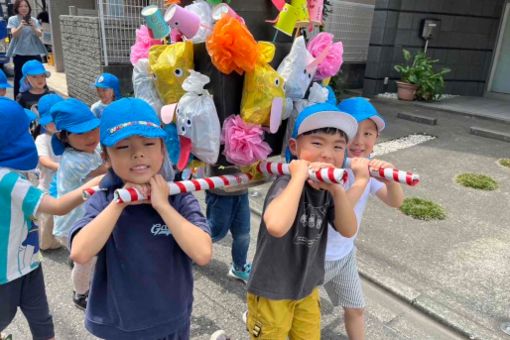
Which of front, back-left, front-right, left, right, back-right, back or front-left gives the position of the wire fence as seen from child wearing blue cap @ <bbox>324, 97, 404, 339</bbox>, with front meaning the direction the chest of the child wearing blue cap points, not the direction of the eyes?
back-right

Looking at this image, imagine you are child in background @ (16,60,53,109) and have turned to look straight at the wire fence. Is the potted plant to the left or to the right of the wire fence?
right

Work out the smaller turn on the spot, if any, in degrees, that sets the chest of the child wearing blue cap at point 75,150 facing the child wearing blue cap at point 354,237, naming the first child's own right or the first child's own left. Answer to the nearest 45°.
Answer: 0° — they already face them

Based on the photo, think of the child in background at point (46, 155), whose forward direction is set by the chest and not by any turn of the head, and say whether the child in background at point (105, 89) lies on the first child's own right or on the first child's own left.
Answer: on the first child's own left

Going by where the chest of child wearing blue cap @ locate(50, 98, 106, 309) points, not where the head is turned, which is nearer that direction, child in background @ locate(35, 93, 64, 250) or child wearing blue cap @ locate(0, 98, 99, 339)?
the child wearing blue cap

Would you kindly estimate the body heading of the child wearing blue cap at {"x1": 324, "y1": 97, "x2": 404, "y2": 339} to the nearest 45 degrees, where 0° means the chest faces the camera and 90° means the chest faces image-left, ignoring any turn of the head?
approximately 0°
